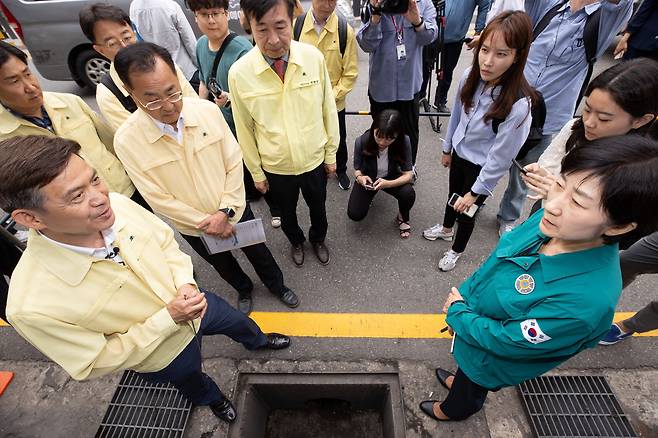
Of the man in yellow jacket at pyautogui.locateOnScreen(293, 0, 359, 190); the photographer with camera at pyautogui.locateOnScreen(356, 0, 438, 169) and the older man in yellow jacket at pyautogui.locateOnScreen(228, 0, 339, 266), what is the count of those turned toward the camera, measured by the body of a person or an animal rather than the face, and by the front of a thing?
3

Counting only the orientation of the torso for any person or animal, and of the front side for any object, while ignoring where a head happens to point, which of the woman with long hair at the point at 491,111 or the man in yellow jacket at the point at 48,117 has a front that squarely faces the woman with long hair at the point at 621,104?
the man in yellow jacket

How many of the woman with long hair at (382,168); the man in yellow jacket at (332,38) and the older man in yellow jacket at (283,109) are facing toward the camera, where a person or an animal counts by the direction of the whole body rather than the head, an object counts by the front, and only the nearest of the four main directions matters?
3

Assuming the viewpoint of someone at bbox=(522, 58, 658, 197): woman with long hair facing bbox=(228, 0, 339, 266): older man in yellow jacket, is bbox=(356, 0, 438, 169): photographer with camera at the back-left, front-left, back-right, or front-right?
front-right

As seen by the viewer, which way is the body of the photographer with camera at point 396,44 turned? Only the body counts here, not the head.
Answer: toward the camera

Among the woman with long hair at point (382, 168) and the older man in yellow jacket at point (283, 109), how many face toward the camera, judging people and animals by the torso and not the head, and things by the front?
2

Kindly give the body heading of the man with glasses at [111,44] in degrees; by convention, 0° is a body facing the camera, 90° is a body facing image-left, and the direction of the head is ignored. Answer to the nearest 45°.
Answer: approximately 315°

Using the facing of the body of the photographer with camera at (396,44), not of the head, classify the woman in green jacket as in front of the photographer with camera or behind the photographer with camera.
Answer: in front

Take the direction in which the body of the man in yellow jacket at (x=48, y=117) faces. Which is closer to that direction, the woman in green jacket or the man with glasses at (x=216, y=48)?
the woman in green jacket

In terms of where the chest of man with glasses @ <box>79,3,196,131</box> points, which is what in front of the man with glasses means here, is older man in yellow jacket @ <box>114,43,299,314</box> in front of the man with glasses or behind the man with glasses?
in front

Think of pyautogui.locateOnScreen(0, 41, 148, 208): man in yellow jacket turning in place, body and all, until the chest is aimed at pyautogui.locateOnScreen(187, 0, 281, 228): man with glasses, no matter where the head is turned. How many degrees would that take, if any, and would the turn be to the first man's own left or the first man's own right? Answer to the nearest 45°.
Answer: approximately 45° to the first man's own left

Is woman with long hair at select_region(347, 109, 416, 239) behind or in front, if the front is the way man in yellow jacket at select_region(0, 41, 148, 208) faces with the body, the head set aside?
in front

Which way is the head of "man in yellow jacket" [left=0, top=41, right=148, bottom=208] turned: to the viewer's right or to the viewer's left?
to the viewer's right

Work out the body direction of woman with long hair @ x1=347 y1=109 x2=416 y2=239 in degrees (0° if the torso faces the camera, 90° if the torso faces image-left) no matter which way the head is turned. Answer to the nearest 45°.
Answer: approximately 0°

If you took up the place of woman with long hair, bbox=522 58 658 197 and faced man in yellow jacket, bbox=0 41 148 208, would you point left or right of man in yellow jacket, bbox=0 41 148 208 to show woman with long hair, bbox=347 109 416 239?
right

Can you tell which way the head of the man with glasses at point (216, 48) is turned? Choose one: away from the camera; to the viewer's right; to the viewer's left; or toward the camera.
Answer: toward the camera

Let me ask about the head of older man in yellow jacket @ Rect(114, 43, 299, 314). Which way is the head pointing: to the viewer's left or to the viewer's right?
to the viewer's right

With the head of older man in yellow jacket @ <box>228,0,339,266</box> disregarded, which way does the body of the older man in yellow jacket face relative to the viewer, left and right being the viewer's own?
facing the viewer
